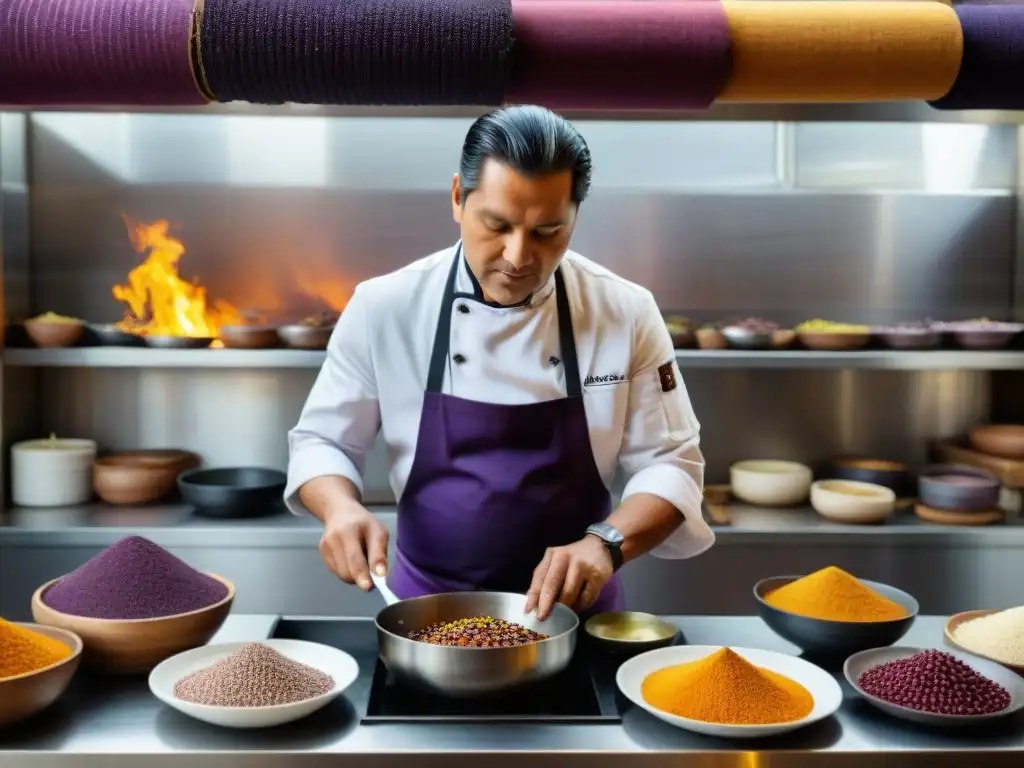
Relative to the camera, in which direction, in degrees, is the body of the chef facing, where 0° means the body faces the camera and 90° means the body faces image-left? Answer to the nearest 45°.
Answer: approximately 0°

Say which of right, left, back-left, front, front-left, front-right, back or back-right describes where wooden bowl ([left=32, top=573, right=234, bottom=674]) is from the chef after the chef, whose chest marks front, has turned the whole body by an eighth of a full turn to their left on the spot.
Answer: right

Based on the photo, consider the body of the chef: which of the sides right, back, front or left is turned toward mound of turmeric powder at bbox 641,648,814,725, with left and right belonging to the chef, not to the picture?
front

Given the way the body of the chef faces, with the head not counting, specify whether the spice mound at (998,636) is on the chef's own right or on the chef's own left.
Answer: on the chef's own left

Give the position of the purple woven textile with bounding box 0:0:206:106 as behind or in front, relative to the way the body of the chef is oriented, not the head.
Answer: in front

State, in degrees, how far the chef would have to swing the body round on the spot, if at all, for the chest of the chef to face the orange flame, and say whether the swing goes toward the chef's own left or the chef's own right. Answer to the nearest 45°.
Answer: approximately 135° to the chef's own right

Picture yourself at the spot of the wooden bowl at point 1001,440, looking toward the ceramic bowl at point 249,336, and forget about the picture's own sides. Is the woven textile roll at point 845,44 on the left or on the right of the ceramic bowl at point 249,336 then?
left

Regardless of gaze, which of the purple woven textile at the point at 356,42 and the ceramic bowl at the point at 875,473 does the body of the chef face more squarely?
the purple woven textile

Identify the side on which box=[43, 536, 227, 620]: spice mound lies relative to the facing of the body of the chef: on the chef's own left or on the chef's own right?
on the chef's own right

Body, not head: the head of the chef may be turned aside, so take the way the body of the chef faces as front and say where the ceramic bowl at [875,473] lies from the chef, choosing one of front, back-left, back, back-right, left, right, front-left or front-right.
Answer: back-left

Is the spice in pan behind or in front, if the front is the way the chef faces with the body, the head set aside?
in front

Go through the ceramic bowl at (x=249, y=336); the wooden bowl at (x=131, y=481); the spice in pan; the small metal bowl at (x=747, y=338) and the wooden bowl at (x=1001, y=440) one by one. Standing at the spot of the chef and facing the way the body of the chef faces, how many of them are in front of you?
1

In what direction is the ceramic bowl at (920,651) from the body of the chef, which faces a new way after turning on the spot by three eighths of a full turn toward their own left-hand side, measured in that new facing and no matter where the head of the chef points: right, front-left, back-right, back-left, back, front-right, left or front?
right

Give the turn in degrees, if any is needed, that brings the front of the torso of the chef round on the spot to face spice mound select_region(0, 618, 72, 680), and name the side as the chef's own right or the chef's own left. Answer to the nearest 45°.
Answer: approximately 45° to the chef's own right

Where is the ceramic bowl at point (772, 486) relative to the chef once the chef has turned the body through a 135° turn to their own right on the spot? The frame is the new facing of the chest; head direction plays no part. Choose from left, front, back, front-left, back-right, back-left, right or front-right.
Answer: right

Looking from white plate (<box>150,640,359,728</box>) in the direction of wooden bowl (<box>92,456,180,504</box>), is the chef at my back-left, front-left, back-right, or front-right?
front-right

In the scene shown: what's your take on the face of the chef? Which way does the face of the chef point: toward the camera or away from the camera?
toward the camera
